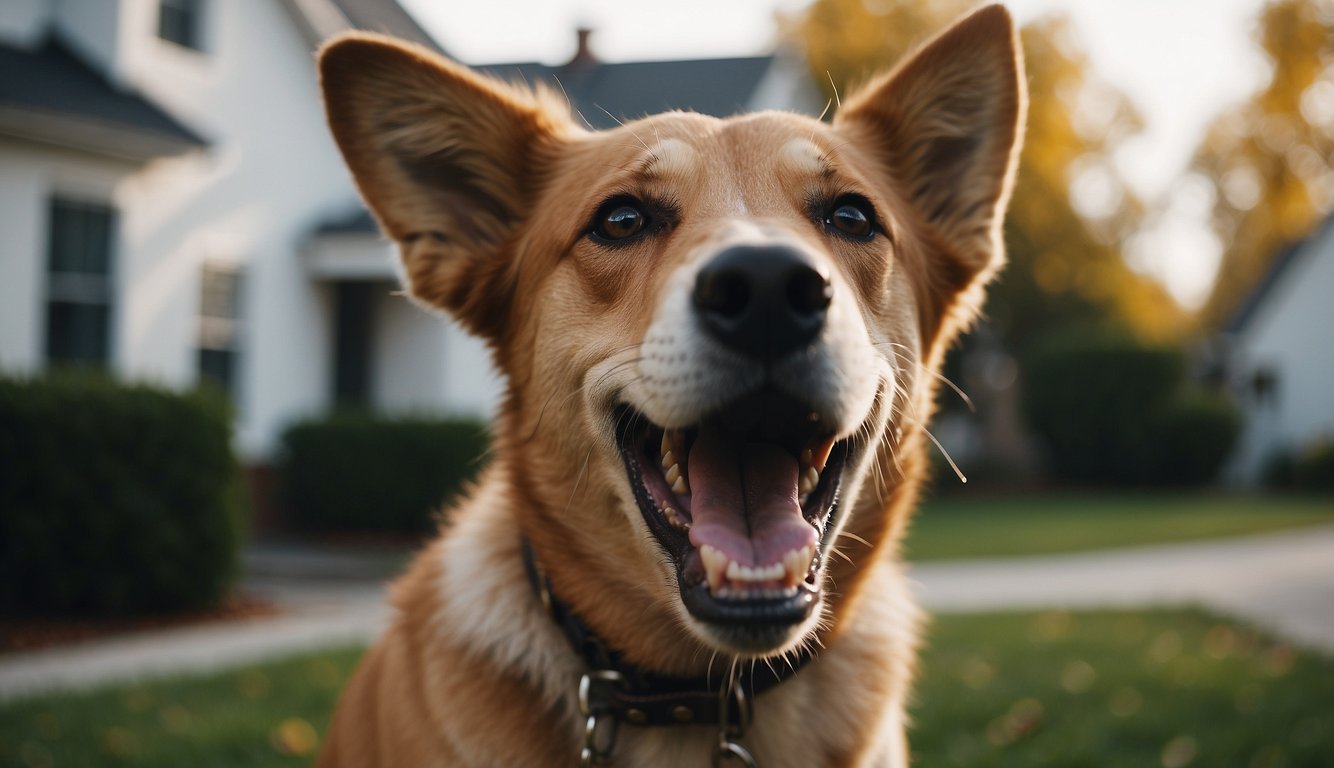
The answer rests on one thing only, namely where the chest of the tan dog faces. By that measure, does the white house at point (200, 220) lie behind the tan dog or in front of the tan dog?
behind

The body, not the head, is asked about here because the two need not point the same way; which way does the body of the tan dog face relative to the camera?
toward the camera

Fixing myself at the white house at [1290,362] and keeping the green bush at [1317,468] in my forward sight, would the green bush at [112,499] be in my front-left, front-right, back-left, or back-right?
front-right

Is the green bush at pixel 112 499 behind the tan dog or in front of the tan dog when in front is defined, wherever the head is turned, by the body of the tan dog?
behind

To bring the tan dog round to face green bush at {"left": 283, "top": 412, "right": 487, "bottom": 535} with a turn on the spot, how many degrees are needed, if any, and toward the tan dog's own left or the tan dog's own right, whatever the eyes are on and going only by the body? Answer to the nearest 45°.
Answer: approximately 180°

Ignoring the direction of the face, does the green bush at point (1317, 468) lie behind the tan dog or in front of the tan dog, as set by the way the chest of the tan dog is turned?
behind

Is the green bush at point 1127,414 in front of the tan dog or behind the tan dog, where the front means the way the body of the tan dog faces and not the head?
behind

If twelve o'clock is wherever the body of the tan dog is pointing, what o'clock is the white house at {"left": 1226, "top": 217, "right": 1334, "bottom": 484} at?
The white house is roughly at 7 o'clock from the tan dog.
